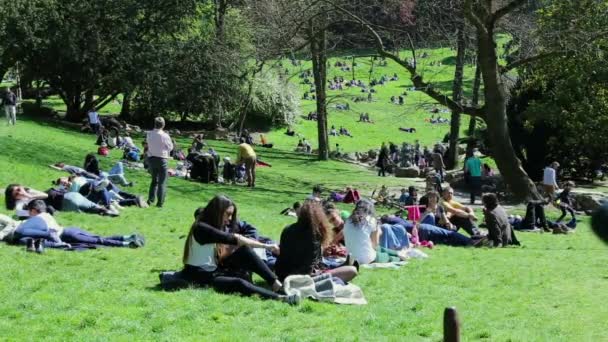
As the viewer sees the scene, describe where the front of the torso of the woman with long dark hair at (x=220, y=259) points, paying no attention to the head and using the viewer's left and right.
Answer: facing to the right of the viewer

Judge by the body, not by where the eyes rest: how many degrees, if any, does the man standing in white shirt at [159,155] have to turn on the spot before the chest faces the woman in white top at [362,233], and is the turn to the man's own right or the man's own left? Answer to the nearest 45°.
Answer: approximately 135° to the man's own right

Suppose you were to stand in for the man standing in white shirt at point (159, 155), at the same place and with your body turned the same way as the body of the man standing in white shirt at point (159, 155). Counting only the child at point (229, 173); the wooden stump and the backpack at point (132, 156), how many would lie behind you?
1

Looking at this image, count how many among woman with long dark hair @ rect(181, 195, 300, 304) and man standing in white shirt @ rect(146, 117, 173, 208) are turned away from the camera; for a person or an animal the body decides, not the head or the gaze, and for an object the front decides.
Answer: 1

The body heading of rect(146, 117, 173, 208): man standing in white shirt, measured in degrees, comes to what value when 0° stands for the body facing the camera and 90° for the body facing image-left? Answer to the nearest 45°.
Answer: approximately 180°

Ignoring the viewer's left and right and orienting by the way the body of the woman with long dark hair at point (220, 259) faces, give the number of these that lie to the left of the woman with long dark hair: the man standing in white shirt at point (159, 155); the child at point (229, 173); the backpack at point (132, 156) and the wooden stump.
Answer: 3

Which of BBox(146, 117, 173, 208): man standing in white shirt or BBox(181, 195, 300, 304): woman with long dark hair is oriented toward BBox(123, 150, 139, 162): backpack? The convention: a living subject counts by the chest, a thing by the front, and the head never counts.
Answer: the man standing in white shirt

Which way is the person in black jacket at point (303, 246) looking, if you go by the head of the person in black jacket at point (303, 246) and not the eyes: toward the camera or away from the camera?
away from the camera

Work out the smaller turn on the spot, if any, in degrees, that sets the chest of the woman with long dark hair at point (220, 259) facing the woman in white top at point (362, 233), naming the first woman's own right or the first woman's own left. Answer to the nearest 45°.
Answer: approximately 45° to the first woman's own left

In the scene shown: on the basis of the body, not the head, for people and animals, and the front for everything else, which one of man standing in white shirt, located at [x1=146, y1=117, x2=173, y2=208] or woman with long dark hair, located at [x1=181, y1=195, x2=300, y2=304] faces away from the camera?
the man standing in white shirt

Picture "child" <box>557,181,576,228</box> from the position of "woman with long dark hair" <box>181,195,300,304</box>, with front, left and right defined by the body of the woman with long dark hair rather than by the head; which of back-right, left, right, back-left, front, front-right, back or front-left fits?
front-left

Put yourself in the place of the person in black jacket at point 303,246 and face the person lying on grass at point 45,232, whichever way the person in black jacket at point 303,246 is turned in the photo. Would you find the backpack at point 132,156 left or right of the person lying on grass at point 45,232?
right

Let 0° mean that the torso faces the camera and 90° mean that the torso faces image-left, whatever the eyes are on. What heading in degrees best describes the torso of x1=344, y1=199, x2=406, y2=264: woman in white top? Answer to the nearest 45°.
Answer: approximately 225°
